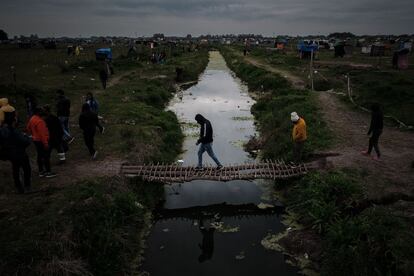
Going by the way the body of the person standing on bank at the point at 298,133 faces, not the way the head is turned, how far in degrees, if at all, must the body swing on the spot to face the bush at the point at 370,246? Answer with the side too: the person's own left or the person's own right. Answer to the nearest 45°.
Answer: approximately 90° to the person's own left

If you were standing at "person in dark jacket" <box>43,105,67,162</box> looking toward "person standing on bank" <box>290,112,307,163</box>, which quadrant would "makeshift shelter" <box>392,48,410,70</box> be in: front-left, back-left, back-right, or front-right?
front-left

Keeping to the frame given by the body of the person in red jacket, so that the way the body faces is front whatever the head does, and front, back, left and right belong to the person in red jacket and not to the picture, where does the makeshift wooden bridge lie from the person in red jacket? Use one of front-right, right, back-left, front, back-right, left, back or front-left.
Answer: front

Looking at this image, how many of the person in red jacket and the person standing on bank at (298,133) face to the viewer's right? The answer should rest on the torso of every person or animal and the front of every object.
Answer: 1

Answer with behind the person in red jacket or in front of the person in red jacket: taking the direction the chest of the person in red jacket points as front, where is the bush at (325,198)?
in front

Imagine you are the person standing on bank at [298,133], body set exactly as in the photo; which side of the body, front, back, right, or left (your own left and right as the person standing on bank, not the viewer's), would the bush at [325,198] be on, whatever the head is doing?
left

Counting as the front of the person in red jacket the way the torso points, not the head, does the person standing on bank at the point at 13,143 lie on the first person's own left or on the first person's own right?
on the first person's own right

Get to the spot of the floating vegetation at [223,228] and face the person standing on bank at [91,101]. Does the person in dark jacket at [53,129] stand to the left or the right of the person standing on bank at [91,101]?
left

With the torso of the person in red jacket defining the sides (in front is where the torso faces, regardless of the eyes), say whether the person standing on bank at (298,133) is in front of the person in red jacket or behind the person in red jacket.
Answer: in front

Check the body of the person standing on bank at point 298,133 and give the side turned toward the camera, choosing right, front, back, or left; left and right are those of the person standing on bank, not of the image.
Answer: left

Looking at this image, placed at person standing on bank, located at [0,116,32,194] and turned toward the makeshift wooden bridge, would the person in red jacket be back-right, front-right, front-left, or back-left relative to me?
front-left
